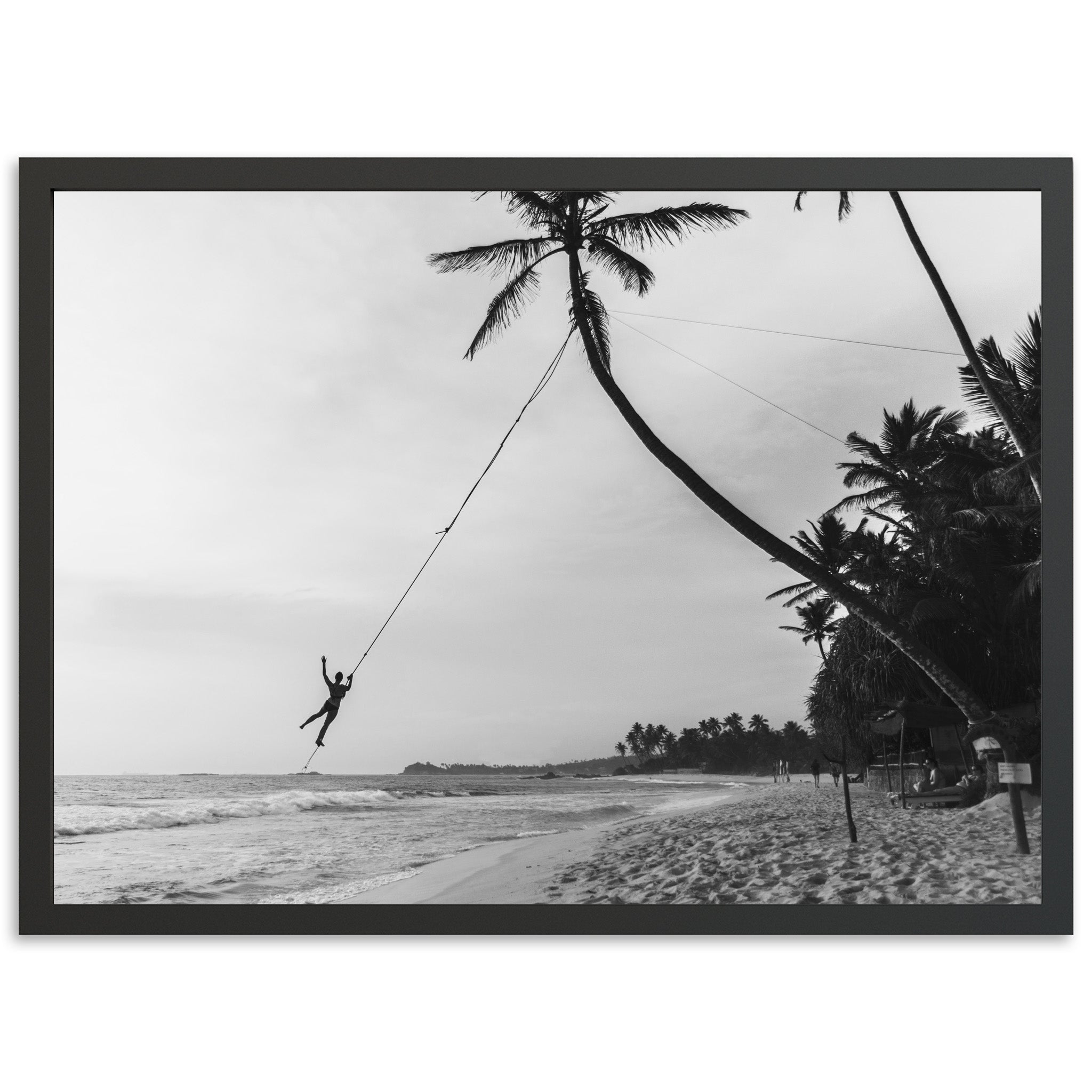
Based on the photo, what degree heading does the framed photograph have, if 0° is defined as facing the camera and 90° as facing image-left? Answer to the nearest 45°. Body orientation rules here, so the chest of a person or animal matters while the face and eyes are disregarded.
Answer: approximately 0°
